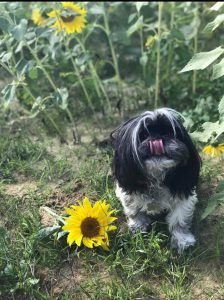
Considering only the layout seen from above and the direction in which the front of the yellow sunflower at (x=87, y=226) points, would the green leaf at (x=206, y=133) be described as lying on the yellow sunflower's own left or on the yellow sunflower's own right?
on the yellow sunflower's own left

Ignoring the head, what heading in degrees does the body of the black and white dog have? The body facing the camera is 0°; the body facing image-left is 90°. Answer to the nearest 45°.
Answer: approximately 0°

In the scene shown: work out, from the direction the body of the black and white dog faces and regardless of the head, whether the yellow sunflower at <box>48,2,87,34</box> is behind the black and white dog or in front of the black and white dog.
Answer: behind

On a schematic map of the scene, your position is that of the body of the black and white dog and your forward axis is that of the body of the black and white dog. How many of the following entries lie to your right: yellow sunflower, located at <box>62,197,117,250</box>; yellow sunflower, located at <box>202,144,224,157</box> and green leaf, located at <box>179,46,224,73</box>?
1

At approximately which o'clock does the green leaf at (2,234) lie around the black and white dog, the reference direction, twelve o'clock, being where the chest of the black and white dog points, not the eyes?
The green leaf is roughly at 3 o'clock from the black and white dog.

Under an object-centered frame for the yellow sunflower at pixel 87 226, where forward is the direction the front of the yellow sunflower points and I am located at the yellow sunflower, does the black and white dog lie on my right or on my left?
on my left

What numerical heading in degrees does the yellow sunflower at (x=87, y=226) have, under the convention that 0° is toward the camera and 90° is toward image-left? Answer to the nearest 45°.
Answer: approximately 0°

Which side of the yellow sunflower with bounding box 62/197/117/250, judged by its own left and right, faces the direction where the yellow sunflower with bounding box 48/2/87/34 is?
back

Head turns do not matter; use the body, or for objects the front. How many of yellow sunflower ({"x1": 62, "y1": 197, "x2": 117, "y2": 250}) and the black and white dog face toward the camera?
2
